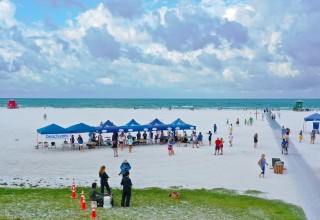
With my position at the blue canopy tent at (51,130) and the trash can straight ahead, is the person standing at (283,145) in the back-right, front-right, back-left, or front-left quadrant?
front-left

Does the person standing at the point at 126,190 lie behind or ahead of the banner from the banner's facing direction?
ahead

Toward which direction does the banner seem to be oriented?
toward the camera

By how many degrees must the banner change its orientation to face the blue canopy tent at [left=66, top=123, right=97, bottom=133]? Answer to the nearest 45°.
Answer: approximately 90° to its left

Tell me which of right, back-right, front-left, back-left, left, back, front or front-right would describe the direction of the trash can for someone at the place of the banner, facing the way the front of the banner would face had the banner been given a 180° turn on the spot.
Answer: back-right
